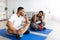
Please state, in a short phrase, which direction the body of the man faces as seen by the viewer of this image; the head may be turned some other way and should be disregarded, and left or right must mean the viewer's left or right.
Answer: facing the viewer and to the right of the viewer
